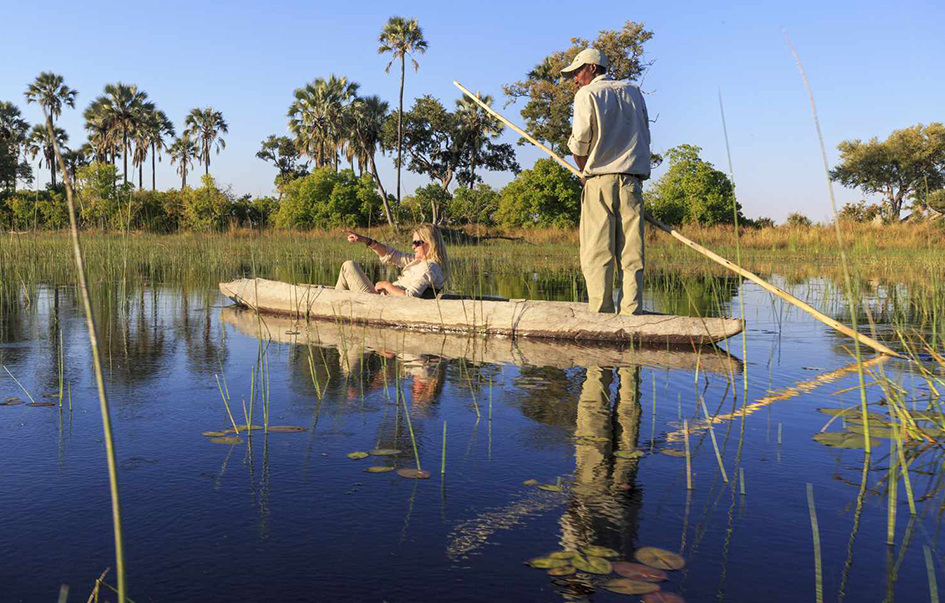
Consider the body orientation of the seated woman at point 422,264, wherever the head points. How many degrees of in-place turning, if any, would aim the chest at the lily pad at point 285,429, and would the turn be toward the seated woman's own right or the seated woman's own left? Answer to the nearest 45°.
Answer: approximately 90° to the seated woman's own left

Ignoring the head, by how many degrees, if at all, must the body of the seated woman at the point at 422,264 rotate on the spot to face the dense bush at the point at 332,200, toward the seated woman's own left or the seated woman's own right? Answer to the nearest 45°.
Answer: approximately 90° to the seated woman's own right

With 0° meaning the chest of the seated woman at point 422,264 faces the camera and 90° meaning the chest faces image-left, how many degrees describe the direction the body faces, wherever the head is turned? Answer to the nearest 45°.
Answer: approximately 90°

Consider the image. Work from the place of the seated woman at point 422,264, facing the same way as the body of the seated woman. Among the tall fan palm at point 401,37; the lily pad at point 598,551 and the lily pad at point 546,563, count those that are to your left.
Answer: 2

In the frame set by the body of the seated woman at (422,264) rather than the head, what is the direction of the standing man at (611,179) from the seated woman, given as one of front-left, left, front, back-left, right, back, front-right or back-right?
back-left

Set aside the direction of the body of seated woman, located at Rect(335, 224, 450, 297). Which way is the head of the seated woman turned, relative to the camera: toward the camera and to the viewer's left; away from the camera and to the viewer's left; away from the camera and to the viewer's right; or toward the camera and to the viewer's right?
toward the camera and to the viewer's left

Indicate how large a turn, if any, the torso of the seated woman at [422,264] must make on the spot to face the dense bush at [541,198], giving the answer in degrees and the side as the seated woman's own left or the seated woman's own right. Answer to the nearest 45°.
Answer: approximately 90° to the seated woman's own right

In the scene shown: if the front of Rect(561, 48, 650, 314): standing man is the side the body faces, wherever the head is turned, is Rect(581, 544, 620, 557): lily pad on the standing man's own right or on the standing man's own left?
on the standing man's own left

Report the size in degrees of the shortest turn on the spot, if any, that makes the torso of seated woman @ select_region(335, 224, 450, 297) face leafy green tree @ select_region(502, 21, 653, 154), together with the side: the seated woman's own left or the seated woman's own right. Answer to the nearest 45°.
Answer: approximately 90° to the seated woman's own right

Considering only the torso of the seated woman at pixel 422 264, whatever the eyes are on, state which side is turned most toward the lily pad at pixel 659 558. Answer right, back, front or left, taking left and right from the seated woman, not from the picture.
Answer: left

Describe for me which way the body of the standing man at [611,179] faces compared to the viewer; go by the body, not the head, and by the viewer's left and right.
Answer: facing away from the viewer and to the left of the viewer

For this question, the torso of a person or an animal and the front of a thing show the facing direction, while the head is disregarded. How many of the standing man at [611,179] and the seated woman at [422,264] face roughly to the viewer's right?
0
